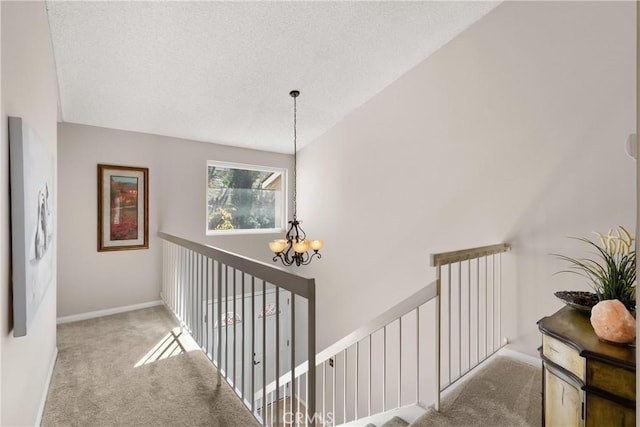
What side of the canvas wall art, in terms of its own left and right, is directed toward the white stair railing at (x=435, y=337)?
front

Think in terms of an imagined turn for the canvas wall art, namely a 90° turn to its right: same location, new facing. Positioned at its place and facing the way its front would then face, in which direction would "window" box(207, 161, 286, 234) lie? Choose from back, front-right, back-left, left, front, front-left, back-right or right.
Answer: back-left

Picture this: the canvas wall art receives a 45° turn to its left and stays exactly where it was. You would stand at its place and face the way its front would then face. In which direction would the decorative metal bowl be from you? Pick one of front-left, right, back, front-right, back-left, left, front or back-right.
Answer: right

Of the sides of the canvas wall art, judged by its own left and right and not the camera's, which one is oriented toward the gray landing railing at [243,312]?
front

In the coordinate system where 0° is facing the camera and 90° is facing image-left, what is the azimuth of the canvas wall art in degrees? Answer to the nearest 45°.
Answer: approximately 270°

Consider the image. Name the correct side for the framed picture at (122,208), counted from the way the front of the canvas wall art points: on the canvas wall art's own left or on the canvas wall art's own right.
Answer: on the canvas wall art's own left

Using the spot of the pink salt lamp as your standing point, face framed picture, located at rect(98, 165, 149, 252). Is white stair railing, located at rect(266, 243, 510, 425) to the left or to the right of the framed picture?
right

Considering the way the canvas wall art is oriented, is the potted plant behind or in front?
in front

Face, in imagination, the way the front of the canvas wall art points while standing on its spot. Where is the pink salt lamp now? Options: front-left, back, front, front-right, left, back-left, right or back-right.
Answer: front-right
